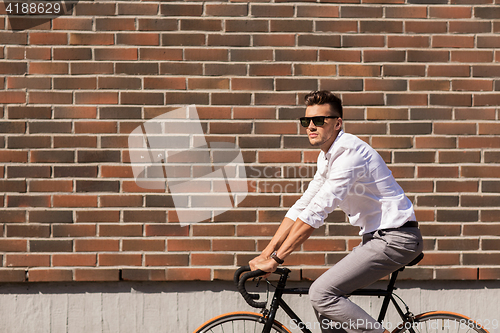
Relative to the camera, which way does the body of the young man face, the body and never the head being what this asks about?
to the viewer's left

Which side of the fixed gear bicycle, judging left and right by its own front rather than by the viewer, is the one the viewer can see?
left
